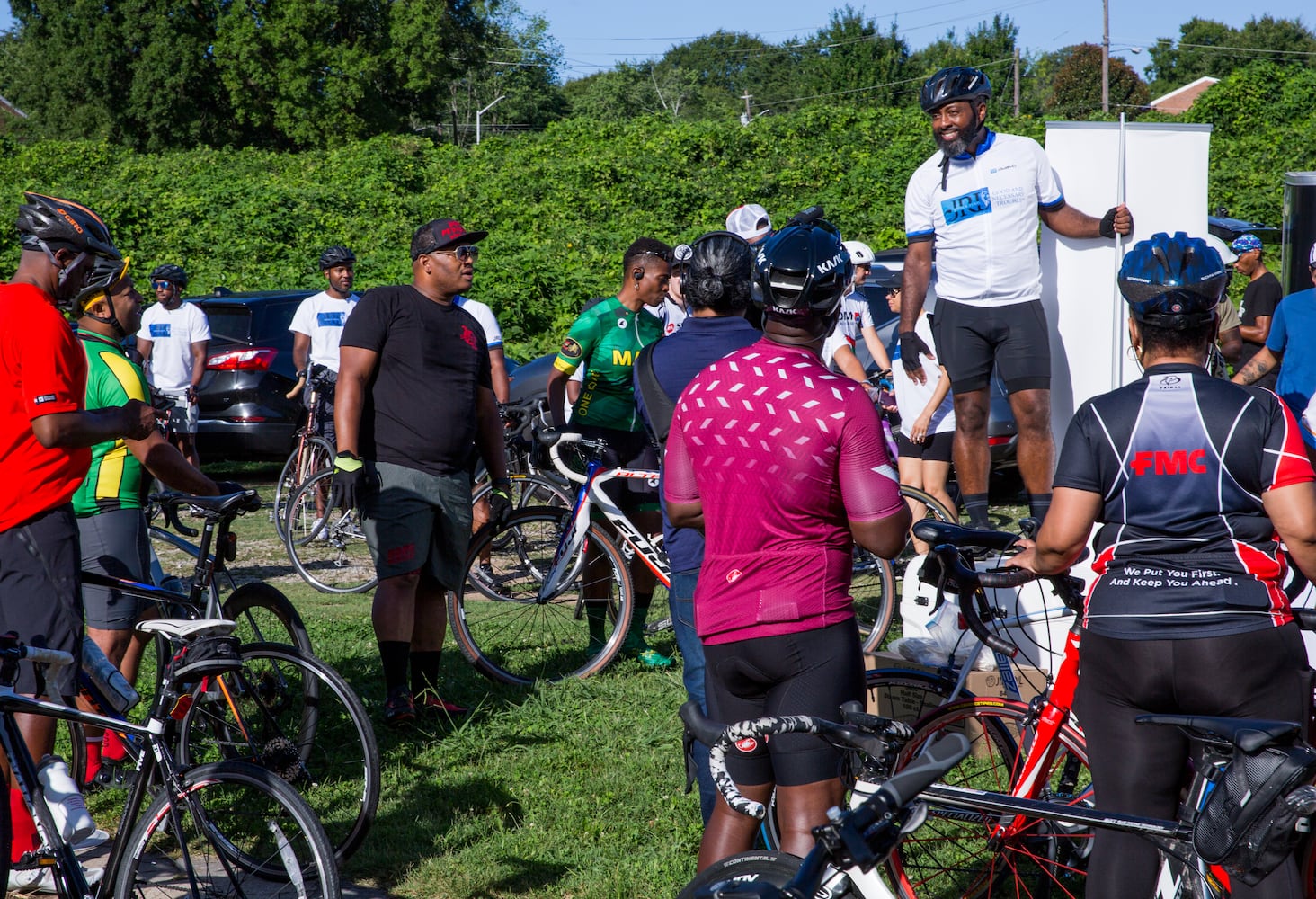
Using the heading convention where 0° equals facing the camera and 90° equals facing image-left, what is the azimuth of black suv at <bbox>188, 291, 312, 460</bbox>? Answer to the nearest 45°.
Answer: approximately 225°

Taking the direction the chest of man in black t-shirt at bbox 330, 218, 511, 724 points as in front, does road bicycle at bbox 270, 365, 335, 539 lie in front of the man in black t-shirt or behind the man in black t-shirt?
behind

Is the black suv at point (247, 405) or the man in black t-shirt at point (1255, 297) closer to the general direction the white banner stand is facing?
the man in black t-shirt

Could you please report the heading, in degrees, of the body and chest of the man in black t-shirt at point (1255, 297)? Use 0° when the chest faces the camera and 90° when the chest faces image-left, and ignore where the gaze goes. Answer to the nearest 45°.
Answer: approximately 90°

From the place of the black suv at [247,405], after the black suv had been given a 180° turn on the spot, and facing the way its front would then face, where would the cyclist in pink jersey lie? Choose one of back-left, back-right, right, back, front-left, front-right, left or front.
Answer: front-left

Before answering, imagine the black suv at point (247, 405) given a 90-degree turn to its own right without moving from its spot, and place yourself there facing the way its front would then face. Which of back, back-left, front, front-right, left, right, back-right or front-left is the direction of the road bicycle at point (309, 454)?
front-right

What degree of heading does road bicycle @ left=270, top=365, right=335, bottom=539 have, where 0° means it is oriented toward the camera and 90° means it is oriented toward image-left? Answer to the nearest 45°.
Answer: approximately 45°

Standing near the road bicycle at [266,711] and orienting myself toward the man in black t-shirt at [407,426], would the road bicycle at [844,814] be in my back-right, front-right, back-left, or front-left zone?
back-right
